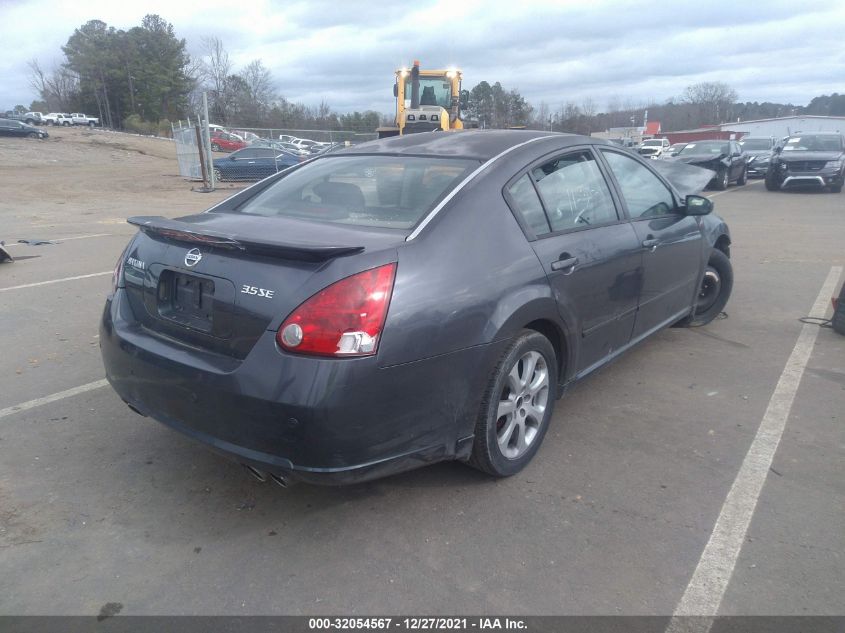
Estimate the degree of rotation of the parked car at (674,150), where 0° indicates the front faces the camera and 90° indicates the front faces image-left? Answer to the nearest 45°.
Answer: approximately 45°

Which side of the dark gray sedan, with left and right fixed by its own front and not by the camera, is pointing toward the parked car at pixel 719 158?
front

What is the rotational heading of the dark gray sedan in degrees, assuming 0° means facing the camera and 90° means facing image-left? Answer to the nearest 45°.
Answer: approximately 225°

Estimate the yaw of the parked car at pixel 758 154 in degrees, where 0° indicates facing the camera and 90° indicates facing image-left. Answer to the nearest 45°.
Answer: approximately 0°

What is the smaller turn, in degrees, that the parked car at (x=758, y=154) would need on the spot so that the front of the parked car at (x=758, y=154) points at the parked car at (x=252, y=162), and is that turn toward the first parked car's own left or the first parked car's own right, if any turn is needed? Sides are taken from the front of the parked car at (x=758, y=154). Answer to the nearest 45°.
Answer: approximately 45° to the first parked car's own right

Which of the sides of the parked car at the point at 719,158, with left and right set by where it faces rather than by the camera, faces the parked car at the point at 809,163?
left

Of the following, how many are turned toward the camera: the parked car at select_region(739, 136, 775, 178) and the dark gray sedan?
1

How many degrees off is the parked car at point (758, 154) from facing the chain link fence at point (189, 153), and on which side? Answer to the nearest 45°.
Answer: approximately 45° to its right

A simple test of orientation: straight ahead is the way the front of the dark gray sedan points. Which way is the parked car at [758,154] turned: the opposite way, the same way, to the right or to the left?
the opposite way

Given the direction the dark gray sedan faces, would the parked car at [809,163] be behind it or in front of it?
in front

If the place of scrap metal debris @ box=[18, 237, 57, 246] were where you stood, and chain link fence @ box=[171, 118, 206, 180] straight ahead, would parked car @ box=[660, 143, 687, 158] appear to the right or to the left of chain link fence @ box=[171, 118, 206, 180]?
right

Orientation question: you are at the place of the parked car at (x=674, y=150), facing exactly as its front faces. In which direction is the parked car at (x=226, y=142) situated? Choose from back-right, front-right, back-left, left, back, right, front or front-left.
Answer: front-right

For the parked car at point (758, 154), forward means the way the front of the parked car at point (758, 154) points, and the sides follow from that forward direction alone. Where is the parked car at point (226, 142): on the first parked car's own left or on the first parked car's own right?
on the first parked car's own right
